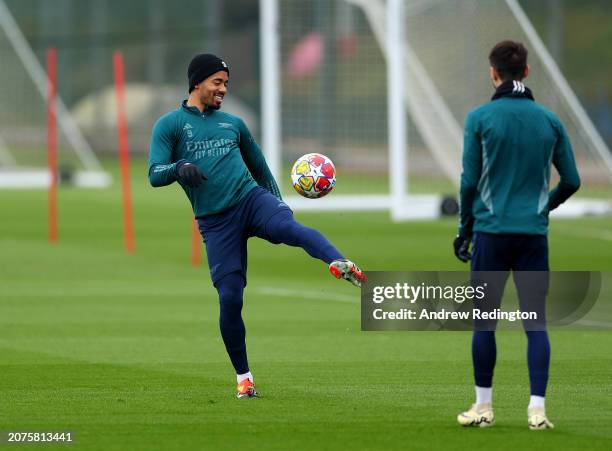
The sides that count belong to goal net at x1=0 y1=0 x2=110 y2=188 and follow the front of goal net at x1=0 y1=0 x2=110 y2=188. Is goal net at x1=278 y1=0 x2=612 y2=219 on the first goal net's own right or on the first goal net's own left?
on the first goal net's own left

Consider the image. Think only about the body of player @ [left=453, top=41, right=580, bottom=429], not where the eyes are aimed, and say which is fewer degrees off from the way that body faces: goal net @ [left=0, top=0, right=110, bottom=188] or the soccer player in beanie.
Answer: the goal net

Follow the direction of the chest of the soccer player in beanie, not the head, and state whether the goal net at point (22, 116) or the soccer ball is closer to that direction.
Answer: the soccer ball

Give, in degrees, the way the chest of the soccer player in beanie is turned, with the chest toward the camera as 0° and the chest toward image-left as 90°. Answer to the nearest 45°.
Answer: approximately 315°

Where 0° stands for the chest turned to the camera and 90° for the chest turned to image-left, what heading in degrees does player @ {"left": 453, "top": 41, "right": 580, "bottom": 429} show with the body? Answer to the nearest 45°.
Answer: approximately 180°

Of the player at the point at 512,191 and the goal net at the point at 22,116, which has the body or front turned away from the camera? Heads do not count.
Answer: the player
